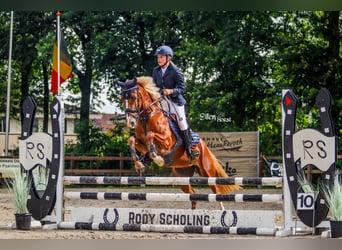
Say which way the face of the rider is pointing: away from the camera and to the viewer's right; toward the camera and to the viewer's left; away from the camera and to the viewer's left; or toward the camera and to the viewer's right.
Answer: toward the camera and to the viewer's left

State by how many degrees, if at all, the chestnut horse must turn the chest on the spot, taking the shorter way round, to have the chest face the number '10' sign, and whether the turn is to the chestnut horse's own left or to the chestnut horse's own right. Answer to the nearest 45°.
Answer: approximately 90° to the chestnut horse's own left

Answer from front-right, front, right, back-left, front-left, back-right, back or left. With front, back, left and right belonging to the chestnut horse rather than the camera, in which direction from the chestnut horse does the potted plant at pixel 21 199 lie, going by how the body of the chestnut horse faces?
front

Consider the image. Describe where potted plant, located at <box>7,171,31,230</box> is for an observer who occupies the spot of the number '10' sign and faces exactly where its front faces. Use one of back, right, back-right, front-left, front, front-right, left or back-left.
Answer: right

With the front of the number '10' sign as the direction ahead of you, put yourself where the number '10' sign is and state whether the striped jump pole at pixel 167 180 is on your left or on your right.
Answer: on your right

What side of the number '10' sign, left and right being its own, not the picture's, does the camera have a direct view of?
front

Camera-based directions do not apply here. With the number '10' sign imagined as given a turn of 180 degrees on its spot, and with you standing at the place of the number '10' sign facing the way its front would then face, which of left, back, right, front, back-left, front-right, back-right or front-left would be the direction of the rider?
front-left

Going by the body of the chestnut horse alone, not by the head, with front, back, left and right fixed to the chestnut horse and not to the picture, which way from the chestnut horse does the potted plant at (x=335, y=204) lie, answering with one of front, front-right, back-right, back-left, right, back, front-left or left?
left

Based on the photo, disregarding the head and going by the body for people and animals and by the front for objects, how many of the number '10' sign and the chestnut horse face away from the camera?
0

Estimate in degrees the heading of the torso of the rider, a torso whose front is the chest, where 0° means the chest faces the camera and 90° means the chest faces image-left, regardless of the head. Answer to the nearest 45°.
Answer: approximately 45°
